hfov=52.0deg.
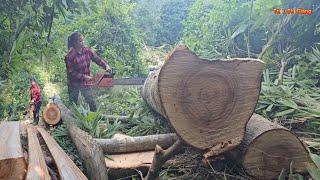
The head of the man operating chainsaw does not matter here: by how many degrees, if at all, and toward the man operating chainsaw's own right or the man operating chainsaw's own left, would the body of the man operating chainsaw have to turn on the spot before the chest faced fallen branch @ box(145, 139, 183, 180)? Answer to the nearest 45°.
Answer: approximately 45° to the man operating chainsaw's own right

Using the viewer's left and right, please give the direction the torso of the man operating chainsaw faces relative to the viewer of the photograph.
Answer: facing the viewer and to the right of the viewer

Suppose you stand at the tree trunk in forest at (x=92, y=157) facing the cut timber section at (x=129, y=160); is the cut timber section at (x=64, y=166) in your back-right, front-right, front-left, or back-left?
back-right

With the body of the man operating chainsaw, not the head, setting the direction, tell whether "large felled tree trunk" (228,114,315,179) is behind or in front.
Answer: in front

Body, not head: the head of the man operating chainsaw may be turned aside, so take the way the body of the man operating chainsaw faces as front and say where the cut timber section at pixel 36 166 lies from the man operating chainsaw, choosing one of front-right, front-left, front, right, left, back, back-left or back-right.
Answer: front-right

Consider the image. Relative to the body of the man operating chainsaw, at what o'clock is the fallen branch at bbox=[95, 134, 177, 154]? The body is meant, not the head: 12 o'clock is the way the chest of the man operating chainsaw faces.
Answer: The fallen branch is roughly at 1 o'clock from the man operating chainsaw.

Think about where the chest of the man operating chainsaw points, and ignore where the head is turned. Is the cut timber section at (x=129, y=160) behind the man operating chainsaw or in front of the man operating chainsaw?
in front

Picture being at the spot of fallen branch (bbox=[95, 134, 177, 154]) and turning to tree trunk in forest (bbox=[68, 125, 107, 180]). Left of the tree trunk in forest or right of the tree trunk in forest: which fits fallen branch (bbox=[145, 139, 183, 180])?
left

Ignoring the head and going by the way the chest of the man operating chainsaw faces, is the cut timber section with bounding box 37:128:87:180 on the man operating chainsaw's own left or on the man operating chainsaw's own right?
on the man operating chainsaw's own right

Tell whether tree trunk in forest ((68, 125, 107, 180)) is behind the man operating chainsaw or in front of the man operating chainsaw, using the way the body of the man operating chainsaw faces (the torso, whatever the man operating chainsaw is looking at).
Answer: in front
